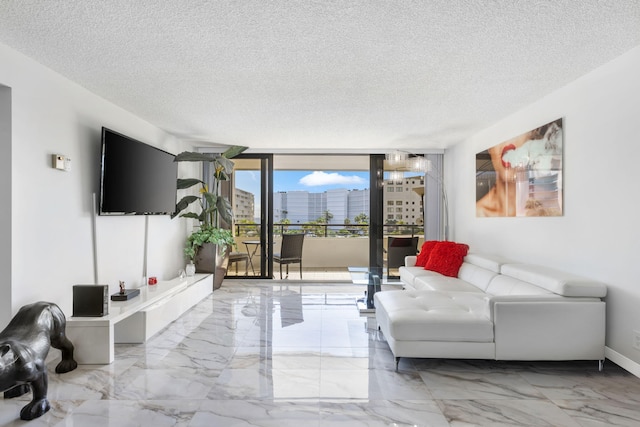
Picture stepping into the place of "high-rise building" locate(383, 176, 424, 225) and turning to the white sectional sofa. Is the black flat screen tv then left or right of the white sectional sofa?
right

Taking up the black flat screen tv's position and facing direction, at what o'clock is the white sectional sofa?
The white sectional sofa is roughly at 12 o'clock from the black flat screen tv.

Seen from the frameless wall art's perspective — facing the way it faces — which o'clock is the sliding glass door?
The sliding glass door is roughly at 2 o'clock from the frameless wall art.

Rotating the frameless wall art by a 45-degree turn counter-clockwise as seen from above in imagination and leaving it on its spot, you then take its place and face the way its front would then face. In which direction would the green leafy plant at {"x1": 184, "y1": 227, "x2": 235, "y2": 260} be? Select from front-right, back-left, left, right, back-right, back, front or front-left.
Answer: right

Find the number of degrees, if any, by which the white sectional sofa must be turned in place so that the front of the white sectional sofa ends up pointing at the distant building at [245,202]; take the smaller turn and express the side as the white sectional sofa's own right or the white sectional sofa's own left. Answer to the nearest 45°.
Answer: approximately 45° to the white sectional sofa's own right

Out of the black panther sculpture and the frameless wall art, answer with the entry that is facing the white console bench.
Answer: the frameless wall art

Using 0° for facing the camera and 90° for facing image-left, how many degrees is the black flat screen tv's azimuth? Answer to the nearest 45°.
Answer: approximately 315°

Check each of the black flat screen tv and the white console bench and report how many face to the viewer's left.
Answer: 0

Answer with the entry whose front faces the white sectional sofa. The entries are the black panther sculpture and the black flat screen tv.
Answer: the black flat screen tv

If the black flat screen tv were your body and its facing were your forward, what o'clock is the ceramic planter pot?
The ceramic planter pot is roughly at 9 o'clock from the black flat screen tv.

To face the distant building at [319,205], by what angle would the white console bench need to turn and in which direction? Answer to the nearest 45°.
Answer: approximately 45° to its left

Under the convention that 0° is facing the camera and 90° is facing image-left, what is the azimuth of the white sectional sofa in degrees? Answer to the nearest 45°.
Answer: approximately 90°

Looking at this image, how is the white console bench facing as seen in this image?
to the viewer's right

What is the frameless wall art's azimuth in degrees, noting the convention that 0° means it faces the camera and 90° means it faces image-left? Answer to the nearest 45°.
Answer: approximately 45°

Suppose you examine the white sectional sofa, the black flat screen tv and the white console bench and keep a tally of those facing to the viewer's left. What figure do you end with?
1

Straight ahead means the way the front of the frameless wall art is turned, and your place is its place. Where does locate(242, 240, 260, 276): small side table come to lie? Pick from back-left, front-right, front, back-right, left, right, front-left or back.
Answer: front-right
